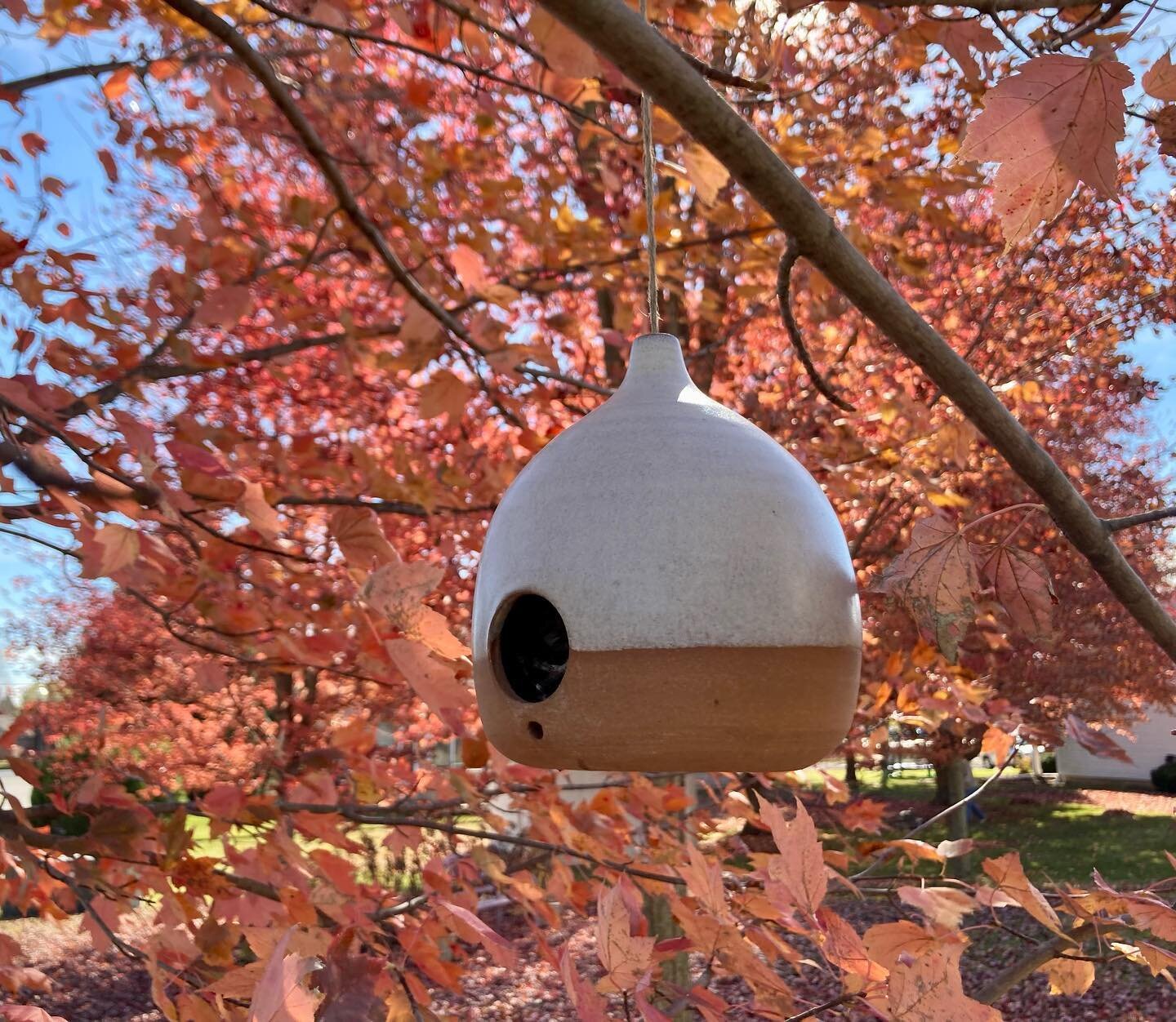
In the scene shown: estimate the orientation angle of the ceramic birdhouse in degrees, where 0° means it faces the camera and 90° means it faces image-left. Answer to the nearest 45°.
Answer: approximately 45°

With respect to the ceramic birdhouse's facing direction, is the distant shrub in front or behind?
behind

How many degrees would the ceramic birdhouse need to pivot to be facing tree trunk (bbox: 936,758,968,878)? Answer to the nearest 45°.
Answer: approximately 135° to its right

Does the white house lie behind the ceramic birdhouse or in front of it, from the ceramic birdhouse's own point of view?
behind
